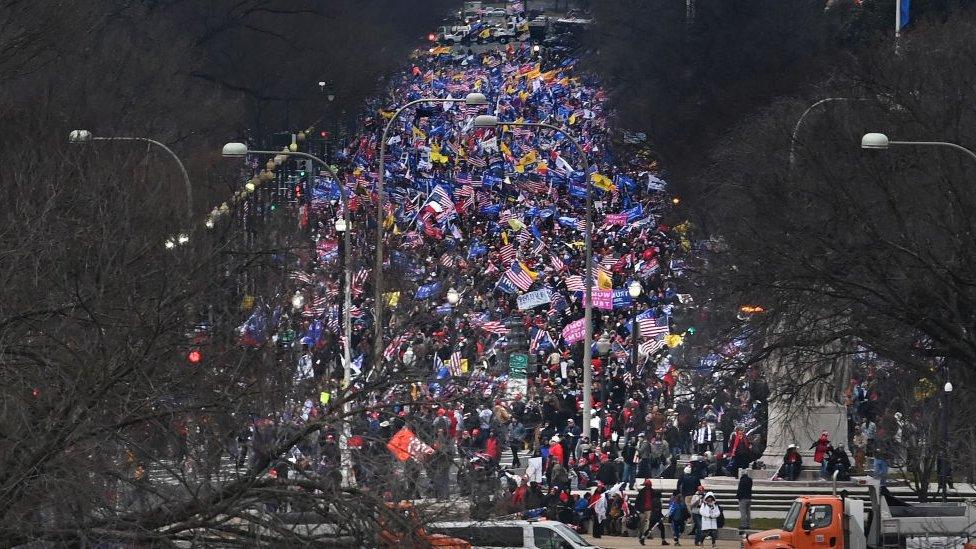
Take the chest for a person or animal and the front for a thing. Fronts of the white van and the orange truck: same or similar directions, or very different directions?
very different directions

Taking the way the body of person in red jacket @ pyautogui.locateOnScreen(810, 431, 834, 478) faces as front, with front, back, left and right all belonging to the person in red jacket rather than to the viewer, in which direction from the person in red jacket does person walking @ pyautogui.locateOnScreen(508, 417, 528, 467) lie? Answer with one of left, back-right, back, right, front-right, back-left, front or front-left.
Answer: right

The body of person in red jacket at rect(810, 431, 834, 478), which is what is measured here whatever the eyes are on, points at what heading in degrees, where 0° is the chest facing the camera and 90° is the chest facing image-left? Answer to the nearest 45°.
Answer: approximately 0°

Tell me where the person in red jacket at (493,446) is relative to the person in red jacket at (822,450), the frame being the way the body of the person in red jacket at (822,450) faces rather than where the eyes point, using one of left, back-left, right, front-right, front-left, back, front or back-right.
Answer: front-right

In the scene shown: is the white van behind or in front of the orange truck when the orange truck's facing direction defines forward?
in front

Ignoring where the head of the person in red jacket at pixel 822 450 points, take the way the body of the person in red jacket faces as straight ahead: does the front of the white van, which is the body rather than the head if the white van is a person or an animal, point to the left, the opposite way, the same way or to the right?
to the left

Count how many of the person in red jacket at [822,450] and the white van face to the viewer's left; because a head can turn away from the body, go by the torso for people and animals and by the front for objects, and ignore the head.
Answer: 0

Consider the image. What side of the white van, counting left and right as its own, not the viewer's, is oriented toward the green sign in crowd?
left

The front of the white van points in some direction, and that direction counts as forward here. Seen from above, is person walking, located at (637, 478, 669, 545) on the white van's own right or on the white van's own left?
on the white van's own left

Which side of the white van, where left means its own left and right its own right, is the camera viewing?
right
